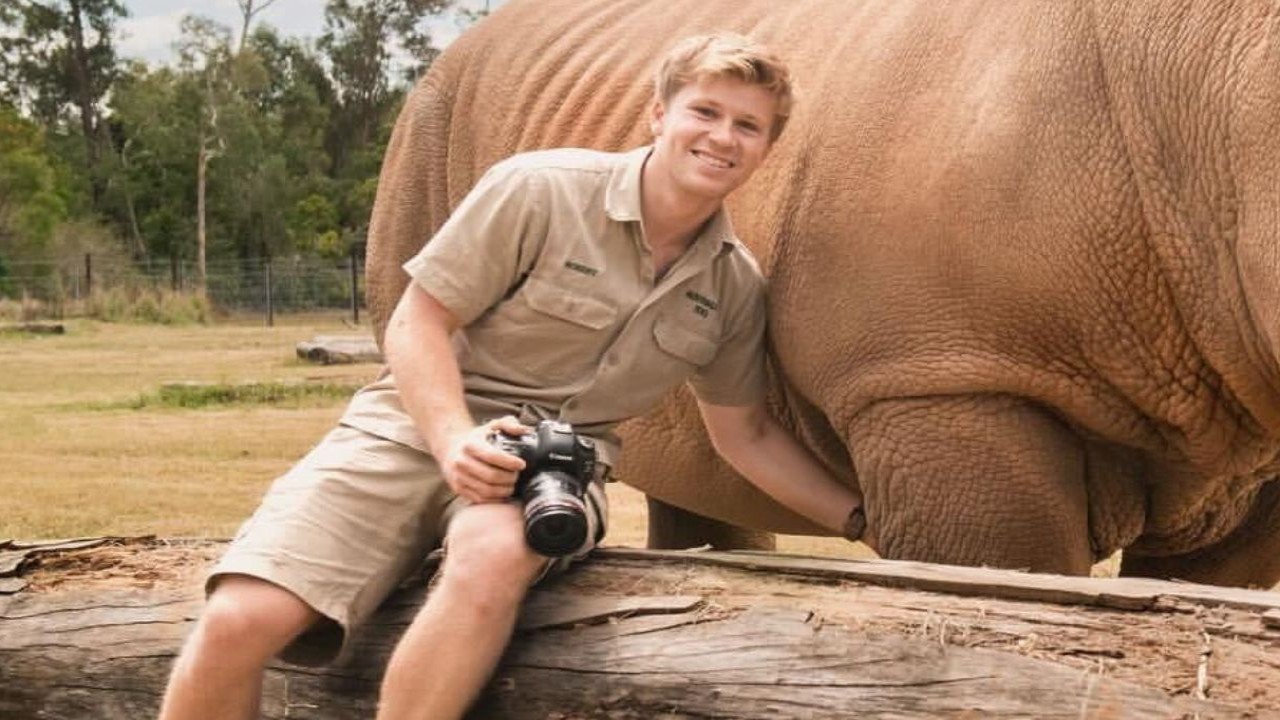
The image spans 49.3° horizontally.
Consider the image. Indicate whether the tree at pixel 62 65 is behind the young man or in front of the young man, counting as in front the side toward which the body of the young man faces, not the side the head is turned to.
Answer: behind

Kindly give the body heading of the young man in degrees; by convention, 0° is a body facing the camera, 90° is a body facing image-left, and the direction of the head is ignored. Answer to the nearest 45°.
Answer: approximately 0°

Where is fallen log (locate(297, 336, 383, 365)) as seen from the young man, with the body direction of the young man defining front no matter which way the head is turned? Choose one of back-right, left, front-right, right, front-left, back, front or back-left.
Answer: back

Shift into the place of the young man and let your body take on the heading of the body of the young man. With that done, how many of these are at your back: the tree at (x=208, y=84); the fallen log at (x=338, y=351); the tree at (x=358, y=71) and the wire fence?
4

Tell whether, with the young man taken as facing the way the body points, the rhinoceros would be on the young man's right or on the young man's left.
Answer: on the young man's left

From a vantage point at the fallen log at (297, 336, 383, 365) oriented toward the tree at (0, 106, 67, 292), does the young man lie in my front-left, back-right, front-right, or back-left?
back-left

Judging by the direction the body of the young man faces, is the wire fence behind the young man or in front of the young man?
behind
